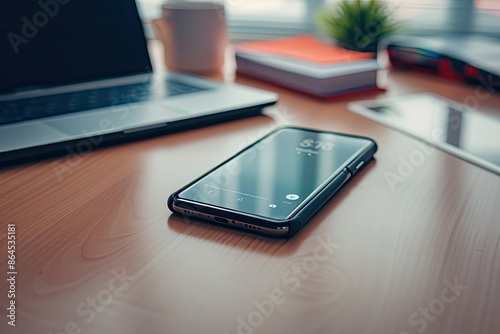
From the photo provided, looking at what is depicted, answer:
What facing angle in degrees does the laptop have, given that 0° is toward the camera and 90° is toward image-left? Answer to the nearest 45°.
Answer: approximately 315°

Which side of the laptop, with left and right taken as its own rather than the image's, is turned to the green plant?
left

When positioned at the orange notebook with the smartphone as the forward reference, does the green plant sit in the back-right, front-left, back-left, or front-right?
back-left
